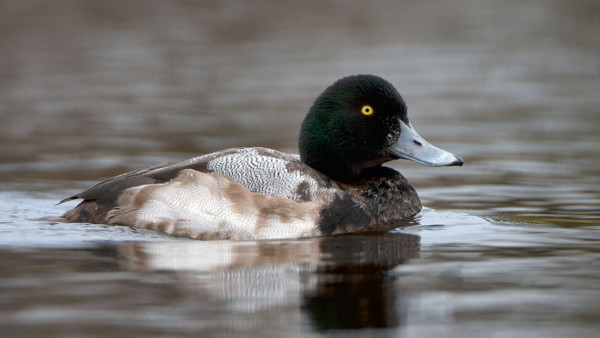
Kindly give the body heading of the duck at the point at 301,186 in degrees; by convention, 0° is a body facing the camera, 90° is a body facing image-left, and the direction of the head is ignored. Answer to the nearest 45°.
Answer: approximately 270°
